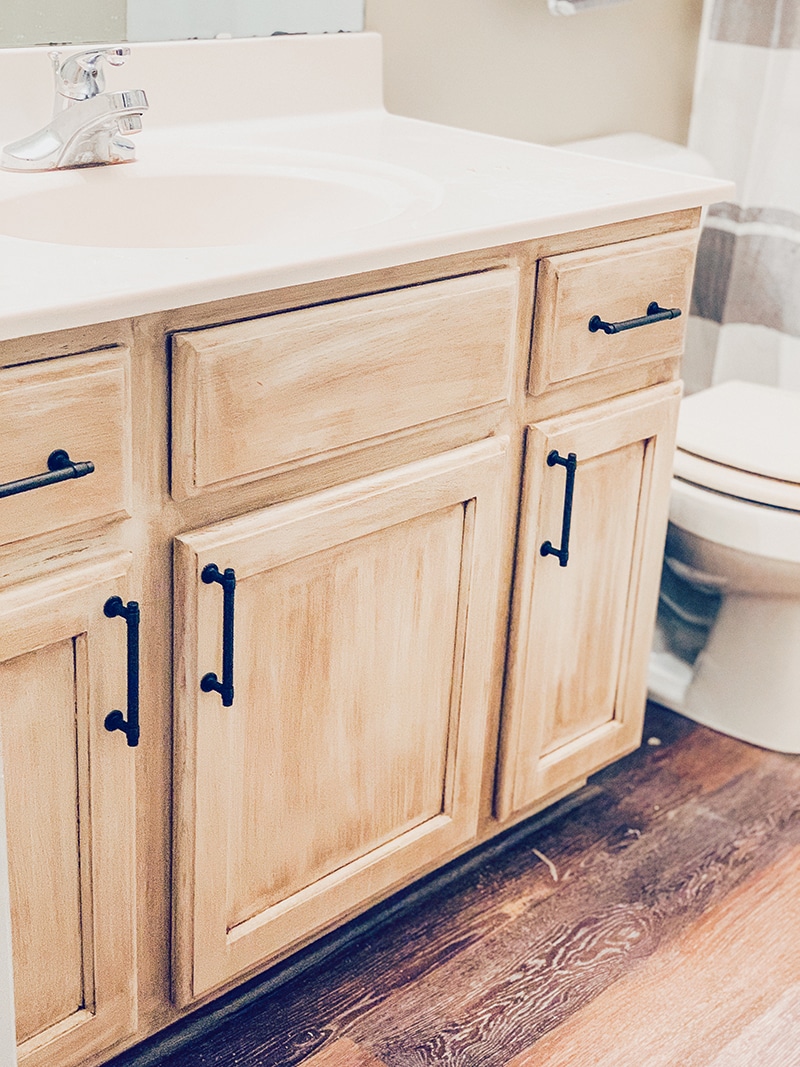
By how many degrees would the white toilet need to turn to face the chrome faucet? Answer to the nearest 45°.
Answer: approximately 90° to its right

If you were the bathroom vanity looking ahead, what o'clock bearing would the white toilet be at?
The white toilet is roughly at 9 o'clock from the bathroom vanity.

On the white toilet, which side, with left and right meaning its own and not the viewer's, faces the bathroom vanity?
right

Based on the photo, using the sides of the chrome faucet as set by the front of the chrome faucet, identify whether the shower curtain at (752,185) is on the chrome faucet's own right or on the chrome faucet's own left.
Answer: on the chrome faucet's own left

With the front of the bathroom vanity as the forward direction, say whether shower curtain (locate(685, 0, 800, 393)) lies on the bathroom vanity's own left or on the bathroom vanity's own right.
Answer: on the bathroom vanity's own left
